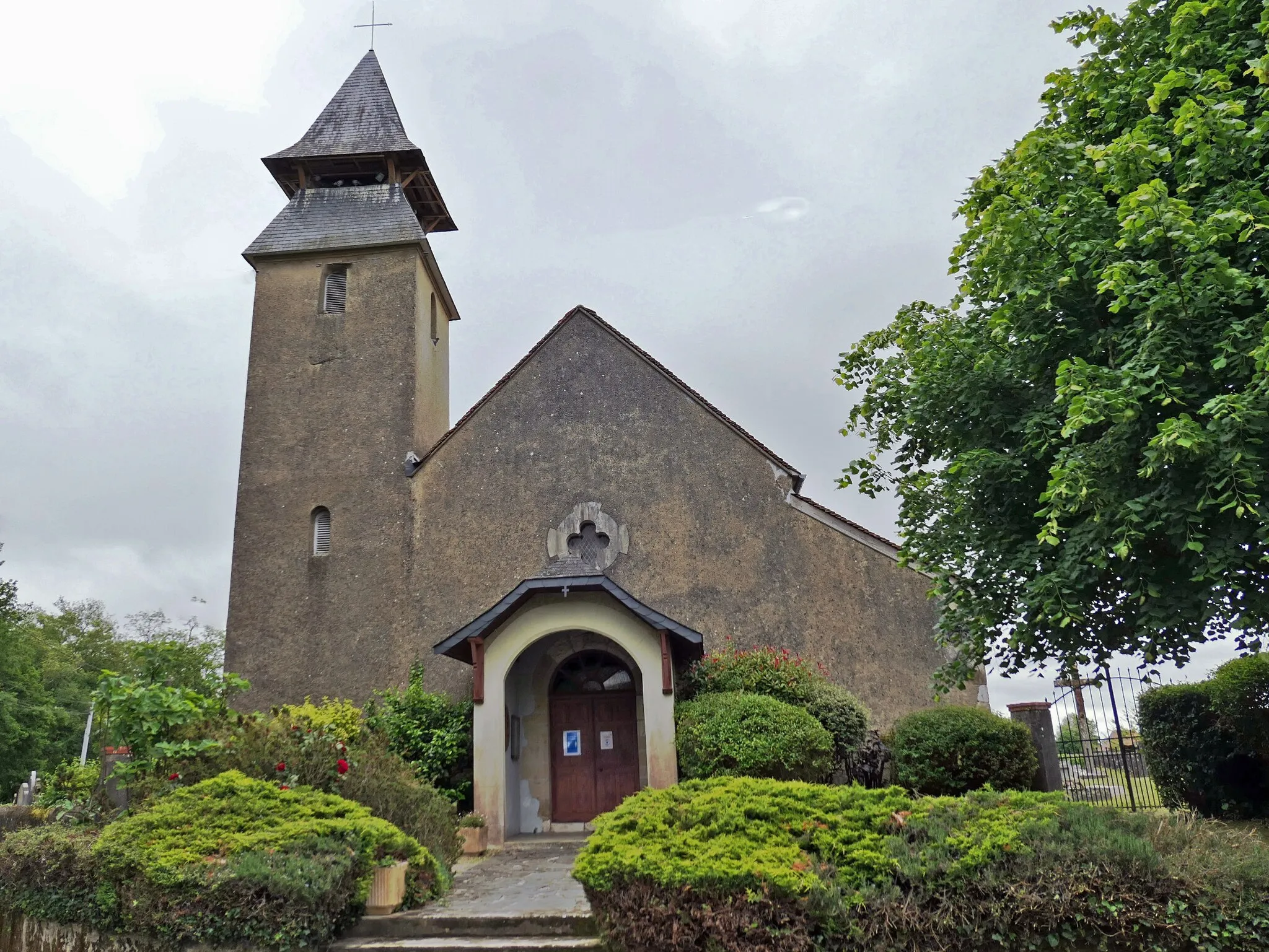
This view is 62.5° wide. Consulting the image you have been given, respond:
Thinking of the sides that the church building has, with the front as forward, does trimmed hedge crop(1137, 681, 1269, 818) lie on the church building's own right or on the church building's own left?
on the church building's own left

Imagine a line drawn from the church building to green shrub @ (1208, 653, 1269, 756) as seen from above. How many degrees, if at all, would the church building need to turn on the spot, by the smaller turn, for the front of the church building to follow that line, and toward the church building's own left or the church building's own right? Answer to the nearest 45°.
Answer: approximately 45° to the church building's own left

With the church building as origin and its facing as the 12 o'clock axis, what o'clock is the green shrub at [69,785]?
The green shrub is roughly at 2 o'clock from the church building.

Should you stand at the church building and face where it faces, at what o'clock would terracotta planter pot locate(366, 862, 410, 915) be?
The terracotta planter pot is roughly at 12 o'clock from the church building.

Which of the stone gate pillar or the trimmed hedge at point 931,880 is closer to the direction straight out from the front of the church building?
the trimmed hedge

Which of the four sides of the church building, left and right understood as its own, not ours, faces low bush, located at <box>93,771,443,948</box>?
front

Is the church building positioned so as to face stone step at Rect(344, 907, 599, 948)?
yes

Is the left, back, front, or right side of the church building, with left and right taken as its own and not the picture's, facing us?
front

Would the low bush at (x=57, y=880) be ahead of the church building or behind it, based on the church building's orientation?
ahead

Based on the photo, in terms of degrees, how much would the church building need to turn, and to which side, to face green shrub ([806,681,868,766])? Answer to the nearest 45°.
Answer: approximately 45° to its left

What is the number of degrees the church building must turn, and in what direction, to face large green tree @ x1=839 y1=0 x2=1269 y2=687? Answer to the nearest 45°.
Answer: approximately 45° to its left

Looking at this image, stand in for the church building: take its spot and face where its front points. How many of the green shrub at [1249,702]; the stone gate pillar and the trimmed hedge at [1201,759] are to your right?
0
